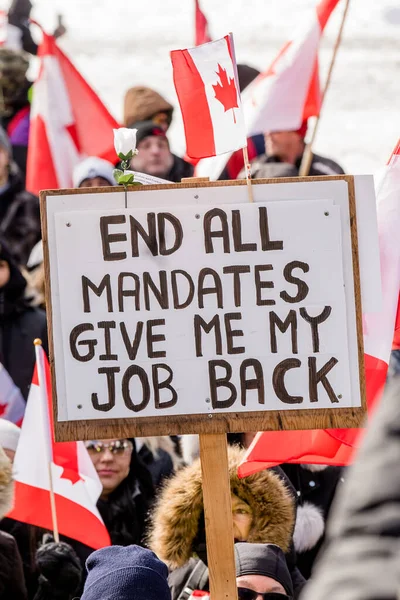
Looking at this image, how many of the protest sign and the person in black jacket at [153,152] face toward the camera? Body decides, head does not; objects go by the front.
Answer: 2

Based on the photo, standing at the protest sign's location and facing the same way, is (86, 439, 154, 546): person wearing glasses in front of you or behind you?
behind

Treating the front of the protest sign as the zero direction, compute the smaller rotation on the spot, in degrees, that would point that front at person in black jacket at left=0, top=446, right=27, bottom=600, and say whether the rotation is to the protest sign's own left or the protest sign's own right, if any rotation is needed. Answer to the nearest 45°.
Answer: approximately 135° to the protest sign's own right

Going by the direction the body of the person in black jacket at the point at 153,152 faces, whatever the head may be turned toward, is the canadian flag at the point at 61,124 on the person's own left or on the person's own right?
on the person's own right

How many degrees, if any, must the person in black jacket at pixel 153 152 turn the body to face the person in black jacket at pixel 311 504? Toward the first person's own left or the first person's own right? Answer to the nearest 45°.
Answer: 0° — they already face them

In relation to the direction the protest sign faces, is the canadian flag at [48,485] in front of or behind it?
behind

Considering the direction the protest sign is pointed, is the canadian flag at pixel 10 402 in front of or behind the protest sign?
behind

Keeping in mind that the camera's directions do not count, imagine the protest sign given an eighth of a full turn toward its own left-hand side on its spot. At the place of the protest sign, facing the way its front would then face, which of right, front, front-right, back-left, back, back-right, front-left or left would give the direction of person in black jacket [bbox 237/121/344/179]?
back-left
